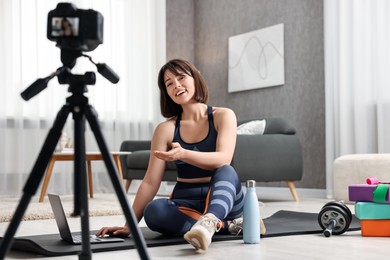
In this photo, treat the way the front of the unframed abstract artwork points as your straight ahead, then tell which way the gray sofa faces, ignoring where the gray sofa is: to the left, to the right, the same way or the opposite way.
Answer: the same way

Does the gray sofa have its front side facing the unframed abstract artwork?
no

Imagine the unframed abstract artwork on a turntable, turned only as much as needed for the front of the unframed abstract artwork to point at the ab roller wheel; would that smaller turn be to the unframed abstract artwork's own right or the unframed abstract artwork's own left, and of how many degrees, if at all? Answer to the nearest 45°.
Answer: approximately 45° to the unframed abstract artwork's own left

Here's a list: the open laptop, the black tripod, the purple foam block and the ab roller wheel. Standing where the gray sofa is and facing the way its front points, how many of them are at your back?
0

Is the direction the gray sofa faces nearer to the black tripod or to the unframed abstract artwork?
the black tripod

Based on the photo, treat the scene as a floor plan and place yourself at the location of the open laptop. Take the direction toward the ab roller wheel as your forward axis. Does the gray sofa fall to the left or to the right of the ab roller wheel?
left

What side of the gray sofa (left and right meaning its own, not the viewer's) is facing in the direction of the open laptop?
front

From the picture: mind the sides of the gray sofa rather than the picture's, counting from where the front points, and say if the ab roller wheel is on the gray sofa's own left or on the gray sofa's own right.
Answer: on the gray sofa's own left

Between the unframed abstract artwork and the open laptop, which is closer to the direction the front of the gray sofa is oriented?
the open laptop

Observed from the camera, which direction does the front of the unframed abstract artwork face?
facing the viewer and to the left of the viewer

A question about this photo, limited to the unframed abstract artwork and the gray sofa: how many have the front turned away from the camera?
0

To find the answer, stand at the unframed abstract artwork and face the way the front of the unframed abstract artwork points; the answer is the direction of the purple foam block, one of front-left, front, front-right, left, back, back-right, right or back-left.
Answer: front-left

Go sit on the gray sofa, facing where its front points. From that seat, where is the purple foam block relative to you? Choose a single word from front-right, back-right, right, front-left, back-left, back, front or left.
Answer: front-left
